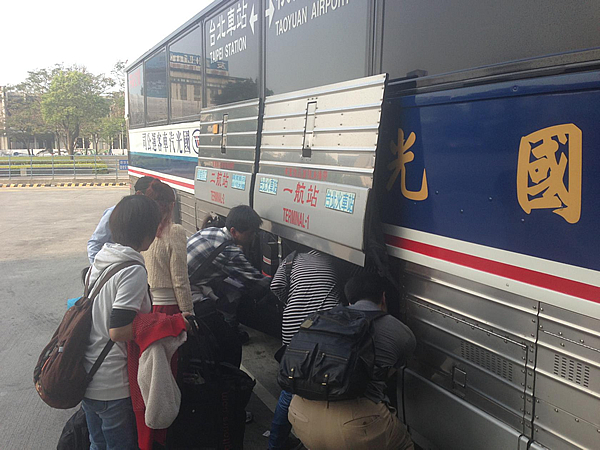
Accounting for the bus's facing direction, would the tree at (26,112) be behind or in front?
behind

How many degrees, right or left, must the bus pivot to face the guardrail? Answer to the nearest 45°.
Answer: approximately 180°

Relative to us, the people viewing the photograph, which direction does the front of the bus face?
facing the viewer and to the right of the viewer

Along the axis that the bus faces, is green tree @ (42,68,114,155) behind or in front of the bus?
behind
